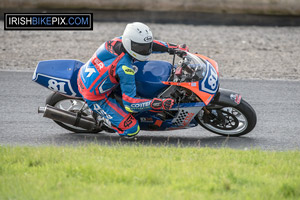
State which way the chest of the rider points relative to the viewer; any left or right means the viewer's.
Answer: facing to the right of the viewer
